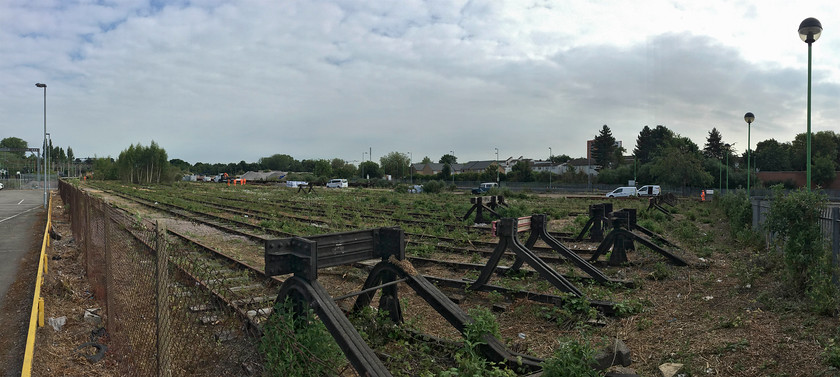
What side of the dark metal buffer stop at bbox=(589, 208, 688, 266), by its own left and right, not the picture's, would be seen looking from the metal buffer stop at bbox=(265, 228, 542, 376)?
left

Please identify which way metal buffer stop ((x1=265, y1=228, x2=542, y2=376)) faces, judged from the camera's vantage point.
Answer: facing away from the viewer and to the left of the viewer

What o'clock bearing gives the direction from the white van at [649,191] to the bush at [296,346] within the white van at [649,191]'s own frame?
The bush is roughly at 9 o'clock from the white van.

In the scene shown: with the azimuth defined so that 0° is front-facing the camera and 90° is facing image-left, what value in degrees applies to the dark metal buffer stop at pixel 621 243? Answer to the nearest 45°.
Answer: approximately 90°

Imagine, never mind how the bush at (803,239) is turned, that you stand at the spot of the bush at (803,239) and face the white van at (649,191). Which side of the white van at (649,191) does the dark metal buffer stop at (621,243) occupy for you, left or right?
left

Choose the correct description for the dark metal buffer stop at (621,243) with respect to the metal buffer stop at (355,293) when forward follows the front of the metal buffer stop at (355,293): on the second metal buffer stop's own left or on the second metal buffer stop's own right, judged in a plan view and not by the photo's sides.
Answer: on the second metal buffer stop's own right

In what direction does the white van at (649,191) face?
to the viewer's left

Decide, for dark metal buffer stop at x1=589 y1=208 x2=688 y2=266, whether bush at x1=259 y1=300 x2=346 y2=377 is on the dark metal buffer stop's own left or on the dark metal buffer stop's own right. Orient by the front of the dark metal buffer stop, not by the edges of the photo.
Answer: on the dark metal buffer stop's own left

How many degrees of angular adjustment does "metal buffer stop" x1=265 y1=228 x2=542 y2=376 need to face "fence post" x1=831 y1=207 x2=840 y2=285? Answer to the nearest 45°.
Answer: approximately 135° to its right
